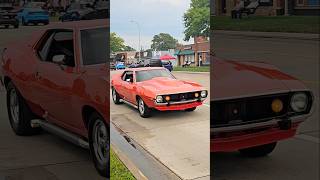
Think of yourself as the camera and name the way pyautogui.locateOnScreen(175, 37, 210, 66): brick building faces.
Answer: facing the viewer and to the left of the viewer

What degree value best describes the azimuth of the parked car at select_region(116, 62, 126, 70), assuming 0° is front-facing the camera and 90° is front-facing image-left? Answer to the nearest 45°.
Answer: approximately 45°

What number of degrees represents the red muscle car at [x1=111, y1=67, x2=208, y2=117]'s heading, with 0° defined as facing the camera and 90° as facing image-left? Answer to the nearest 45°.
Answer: approximately 315°
